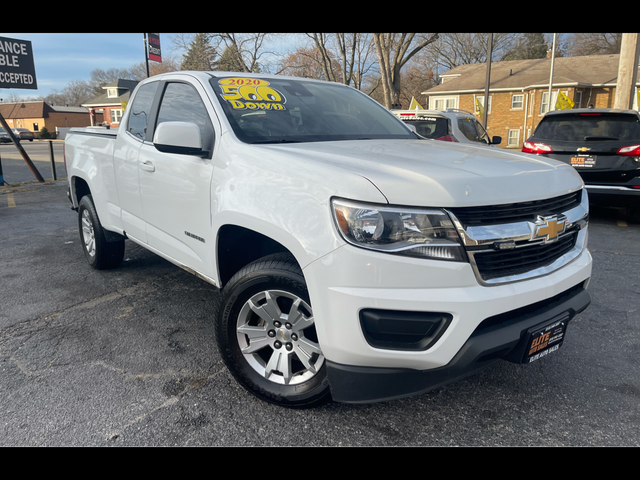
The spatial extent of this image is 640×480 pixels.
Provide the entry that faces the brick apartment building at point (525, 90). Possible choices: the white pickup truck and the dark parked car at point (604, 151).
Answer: the dark parked car

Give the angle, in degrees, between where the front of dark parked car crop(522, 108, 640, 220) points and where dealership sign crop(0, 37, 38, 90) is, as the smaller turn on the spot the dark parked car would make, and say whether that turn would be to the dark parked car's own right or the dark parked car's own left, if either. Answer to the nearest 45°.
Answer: approximately 90° to the dark parked car's own left

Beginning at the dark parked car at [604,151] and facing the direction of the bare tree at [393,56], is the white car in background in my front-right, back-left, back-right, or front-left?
front-left

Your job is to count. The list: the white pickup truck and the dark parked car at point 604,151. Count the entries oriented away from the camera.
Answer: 1

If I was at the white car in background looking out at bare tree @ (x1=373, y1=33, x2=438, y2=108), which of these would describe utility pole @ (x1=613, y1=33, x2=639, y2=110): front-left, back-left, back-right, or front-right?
front-right

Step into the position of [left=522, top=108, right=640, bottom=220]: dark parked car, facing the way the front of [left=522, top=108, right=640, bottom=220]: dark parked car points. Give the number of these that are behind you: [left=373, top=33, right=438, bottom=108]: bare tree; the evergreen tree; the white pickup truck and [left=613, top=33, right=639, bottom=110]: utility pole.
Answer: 1

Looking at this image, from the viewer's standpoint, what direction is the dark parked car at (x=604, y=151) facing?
away from the camera

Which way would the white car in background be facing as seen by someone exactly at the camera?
facing away from the viewer and to the right of the viewer

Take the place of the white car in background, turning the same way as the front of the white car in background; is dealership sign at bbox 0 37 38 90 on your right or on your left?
on your left

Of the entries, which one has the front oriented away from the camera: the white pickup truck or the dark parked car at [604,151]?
the dark parked car

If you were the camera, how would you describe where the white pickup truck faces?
facing the viewer and to the right of the viewer

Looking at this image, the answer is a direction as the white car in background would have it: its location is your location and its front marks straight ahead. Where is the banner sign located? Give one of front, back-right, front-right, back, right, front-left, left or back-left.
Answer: left
